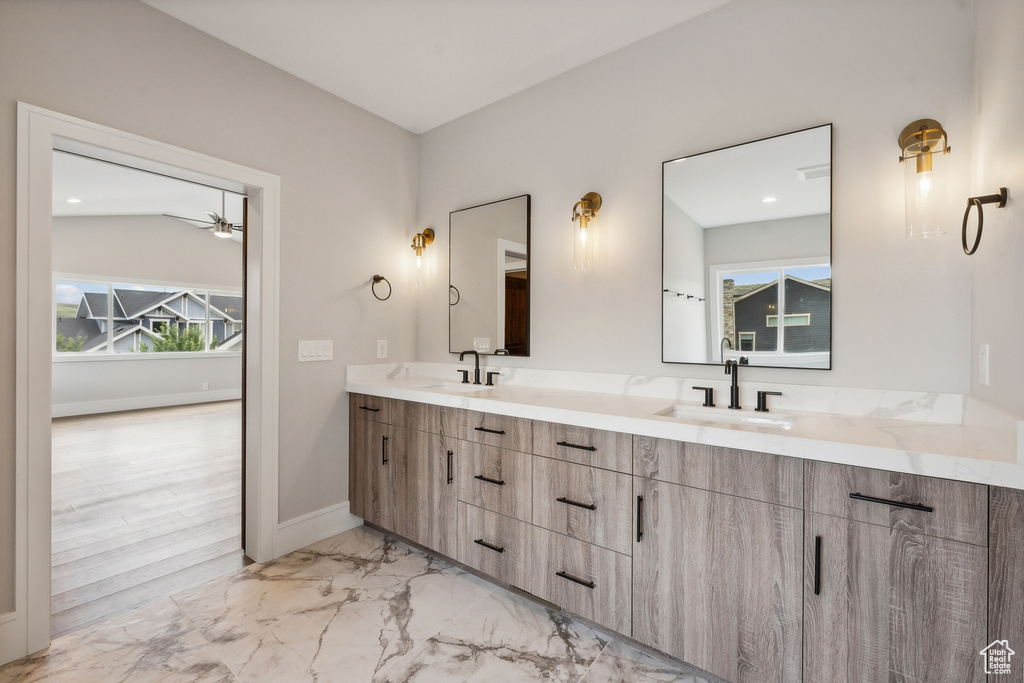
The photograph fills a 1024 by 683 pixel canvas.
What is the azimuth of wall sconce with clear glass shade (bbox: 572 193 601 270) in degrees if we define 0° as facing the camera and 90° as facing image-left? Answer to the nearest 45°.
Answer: approximately 45°

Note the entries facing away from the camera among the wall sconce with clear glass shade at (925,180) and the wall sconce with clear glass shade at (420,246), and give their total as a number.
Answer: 0

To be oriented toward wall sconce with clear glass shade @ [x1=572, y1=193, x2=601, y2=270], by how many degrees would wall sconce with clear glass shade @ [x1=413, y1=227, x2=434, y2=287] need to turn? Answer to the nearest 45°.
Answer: approximately 90° to its left

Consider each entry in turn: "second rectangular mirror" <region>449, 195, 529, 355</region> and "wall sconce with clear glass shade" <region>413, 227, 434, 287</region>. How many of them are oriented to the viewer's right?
0

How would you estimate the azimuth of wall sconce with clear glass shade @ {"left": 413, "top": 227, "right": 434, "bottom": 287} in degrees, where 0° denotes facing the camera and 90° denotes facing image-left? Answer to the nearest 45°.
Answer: approximately 45°

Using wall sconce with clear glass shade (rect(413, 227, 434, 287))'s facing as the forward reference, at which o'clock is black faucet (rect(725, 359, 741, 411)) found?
The black faucet is roughly at 9 o'clock from the wall sconce with clear glass shade.

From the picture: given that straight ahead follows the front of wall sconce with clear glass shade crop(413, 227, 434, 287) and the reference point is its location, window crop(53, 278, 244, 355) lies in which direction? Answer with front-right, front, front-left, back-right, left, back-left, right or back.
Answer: right

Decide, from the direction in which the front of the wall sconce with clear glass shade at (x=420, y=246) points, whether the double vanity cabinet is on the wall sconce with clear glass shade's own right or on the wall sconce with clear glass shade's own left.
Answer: on the wall sconce with clear glass shade's own left

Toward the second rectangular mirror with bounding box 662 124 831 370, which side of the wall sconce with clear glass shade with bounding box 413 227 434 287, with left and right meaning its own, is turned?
left

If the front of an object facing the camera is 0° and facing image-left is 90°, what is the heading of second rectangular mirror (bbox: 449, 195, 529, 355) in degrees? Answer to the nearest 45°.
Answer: approximately 45°
